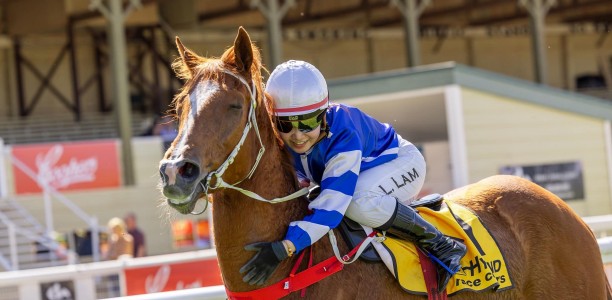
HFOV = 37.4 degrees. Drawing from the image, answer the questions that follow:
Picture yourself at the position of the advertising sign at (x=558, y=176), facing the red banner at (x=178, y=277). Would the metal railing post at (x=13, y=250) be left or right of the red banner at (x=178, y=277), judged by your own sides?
right

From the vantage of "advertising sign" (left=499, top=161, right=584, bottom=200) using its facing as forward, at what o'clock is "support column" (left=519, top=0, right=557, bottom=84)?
The support column is roughly at 6 o'clock from the advertising sign.

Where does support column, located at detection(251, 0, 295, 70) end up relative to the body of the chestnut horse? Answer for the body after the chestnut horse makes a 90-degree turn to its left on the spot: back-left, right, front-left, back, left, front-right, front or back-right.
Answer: back-left

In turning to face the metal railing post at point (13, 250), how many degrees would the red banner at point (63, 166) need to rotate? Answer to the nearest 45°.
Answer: approximately 45° to its right

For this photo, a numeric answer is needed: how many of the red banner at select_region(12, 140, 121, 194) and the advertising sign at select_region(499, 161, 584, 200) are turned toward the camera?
2

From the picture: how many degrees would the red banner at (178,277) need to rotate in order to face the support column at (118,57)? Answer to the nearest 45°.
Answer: approximately 180°

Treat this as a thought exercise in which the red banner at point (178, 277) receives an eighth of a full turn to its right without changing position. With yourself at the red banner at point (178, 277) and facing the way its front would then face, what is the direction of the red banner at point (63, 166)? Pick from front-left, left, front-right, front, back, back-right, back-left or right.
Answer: back-right
